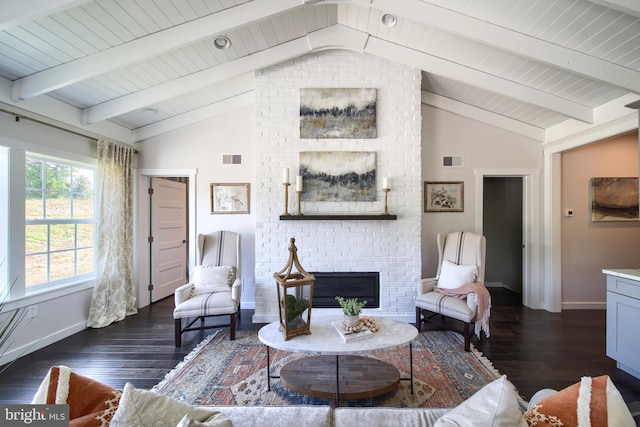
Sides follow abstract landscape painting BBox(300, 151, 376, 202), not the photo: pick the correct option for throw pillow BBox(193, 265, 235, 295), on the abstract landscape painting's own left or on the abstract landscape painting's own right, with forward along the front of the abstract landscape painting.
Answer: on the abstract landscape painting's own right

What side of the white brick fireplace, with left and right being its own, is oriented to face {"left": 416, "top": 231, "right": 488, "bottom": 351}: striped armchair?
left

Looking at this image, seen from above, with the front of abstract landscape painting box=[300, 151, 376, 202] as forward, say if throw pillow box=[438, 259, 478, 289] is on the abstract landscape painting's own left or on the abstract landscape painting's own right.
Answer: on the abstract landscape painting's own left

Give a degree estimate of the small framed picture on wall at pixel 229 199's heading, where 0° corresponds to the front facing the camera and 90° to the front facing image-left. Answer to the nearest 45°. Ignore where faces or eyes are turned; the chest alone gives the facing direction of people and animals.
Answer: approximately 0°
